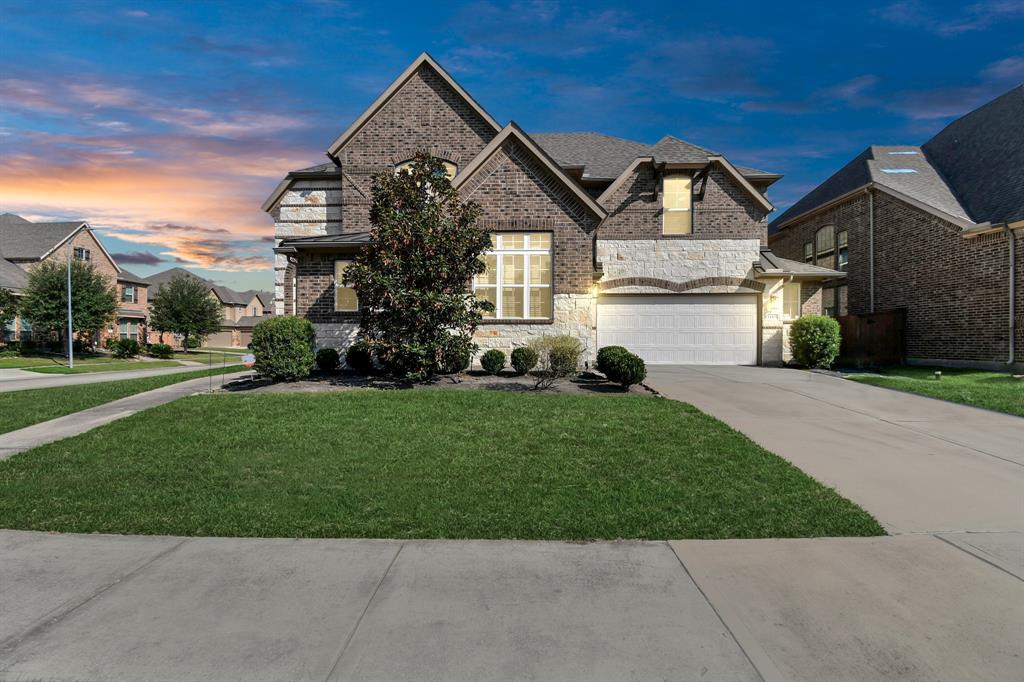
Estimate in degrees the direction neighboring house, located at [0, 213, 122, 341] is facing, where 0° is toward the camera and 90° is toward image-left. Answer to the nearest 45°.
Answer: approximately 315°

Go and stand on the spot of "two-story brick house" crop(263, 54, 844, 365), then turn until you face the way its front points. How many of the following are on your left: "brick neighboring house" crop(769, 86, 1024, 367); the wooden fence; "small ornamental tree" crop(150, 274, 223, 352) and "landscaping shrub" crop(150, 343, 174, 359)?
2

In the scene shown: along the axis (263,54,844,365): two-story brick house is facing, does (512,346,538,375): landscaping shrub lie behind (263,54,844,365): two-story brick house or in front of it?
in front

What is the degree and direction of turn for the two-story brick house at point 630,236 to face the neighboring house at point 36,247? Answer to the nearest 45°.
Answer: approximately 135° to its right

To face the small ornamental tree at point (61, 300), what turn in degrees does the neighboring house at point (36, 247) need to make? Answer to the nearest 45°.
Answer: approximately 45° to its right

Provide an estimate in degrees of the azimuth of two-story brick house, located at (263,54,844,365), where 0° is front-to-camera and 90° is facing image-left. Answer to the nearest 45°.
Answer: approximately 0°

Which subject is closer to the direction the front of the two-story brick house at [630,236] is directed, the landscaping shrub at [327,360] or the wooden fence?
the landscaping shrub

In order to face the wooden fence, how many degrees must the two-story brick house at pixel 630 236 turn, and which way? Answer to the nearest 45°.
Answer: approximately 90° to its left

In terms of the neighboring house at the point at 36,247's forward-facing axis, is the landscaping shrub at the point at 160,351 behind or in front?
in front

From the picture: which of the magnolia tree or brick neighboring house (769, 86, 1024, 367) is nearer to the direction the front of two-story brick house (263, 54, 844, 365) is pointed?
the magnolia tree

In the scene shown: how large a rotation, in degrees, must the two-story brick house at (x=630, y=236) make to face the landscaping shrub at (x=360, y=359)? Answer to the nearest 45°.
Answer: approximately 45° to its right
